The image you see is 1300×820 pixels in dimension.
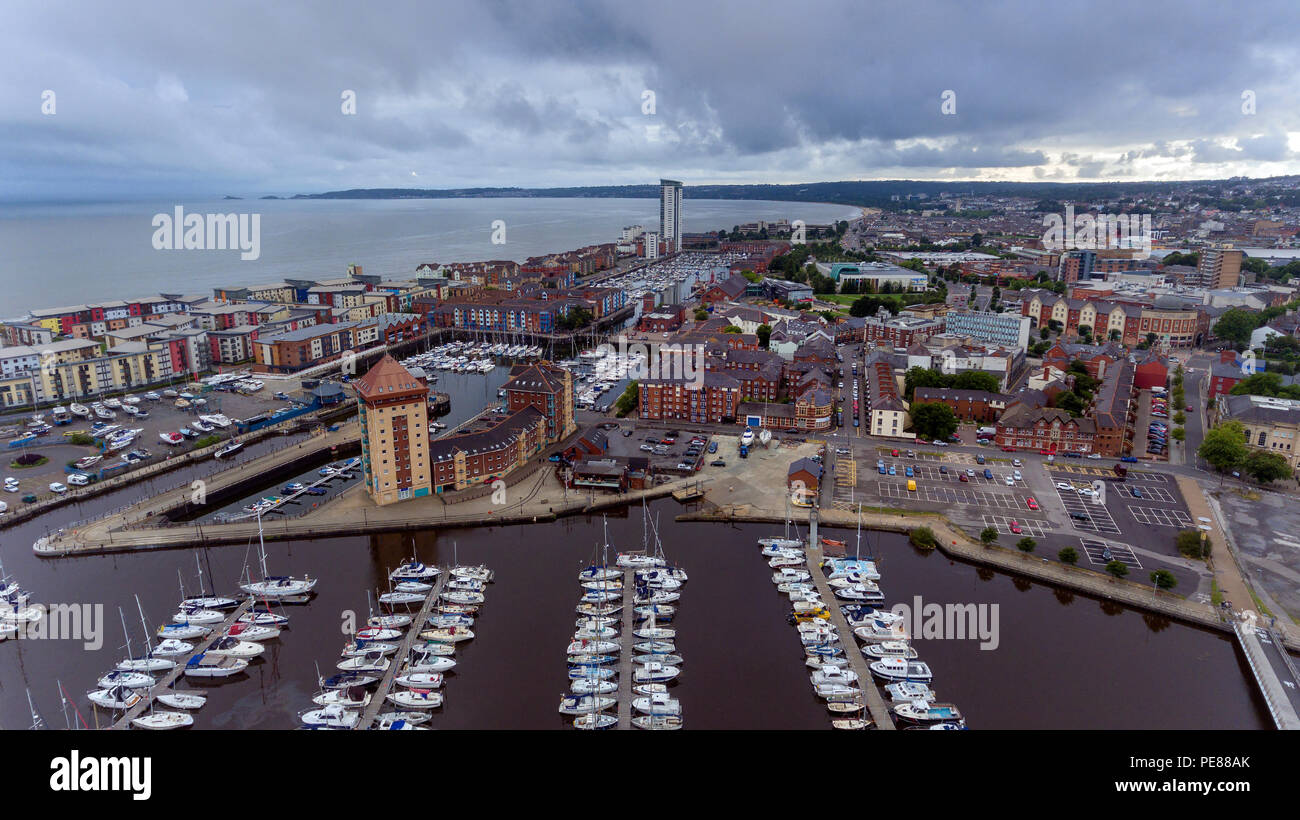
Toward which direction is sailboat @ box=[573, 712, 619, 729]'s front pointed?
to the viewer's right

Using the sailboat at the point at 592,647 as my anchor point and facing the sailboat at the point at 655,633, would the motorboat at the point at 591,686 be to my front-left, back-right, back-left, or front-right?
back-right

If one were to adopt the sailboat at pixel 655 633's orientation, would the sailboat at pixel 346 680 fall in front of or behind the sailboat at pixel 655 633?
in front

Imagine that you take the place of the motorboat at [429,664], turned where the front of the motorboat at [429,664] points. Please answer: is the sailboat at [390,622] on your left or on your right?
on your left

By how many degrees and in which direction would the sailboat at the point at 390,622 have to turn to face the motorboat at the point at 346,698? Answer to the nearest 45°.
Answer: approximately 90° to its right

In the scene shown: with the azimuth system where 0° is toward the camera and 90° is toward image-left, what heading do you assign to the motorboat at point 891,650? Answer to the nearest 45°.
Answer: approximately 90°

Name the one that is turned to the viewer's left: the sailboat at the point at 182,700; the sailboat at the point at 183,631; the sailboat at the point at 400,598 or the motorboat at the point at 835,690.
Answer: the sailboat at the point at 182,700

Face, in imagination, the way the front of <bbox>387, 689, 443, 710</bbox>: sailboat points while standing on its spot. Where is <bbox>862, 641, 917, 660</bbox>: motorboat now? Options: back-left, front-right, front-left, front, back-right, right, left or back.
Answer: back

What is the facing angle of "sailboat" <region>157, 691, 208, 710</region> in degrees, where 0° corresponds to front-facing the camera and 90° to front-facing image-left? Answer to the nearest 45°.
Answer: approximately 90°
